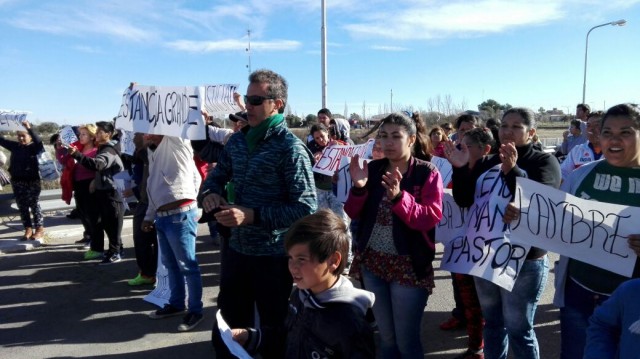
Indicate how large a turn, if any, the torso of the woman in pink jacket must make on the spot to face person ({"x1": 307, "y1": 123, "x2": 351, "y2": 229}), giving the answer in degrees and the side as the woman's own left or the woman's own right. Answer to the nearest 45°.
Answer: approximately 135° to the woman's own right

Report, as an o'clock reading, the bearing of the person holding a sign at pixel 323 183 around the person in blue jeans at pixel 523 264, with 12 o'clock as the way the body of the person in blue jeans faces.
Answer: The person holding a sign is roughly at 3 o'clock from the person in blue jeans.

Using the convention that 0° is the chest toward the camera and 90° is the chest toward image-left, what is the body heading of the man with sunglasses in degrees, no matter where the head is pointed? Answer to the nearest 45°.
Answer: approximately 45°

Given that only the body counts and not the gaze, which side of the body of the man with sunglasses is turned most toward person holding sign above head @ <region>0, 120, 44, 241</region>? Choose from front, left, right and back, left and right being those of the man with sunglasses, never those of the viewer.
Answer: right

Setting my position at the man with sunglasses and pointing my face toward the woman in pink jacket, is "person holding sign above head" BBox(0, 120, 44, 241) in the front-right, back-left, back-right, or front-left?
back-left
